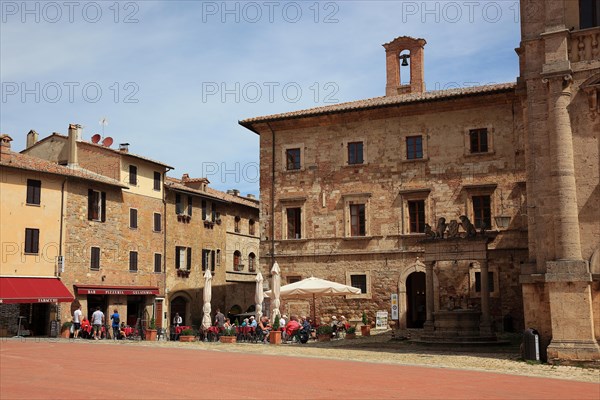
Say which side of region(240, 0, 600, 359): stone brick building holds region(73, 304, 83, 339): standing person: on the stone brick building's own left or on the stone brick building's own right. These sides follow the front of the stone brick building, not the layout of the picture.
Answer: on the stone brick building's own right

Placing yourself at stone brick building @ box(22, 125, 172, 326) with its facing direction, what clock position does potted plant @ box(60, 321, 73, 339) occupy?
The potted plant is roughly at 2 o'clock from the stone brick building.

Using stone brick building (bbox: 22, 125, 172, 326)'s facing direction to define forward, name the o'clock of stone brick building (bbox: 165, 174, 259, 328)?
stone brick building (bbox: 165, 174, 259, 328) is roughly at 9 o'clock from stone brick building (bbox: 22, 125, 172, 326).

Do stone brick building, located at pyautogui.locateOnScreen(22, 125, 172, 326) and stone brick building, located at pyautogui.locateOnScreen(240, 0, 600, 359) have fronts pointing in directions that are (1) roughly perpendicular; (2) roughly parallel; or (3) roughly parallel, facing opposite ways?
roughly perpendicular

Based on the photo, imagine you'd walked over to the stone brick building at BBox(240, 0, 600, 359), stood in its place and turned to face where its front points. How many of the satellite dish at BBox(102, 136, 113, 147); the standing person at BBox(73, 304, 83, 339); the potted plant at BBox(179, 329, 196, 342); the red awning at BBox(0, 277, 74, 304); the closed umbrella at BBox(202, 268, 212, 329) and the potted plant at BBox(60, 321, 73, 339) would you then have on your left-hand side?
0

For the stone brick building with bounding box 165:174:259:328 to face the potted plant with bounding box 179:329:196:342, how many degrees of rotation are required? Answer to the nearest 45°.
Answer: approximately 45° to its right

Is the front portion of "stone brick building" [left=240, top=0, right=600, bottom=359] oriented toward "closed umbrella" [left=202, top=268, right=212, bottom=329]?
no

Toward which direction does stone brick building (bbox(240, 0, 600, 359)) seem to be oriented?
toward the camera

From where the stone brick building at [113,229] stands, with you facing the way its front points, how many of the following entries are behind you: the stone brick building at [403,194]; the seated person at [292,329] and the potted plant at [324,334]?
0

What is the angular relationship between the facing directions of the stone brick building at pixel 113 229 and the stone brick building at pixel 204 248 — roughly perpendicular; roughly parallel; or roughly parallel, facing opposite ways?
roughly parallel

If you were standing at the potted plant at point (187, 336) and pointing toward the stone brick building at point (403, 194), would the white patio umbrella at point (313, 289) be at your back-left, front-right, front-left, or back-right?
front-right

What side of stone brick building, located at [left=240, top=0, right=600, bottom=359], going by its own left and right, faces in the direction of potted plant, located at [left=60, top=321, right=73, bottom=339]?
right

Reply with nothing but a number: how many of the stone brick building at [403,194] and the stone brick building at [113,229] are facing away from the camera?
0

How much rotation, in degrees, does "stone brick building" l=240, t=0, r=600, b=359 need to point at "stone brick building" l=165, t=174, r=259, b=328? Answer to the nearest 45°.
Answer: approximately 135° to its right

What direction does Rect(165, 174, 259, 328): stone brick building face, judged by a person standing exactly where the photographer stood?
facing the viewer and to the right of the viewer

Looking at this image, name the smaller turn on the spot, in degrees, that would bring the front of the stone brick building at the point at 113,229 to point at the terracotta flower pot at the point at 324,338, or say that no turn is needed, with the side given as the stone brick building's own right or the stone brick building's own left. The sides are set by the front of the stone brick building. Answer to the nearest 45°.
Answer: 0° — it already faces it
